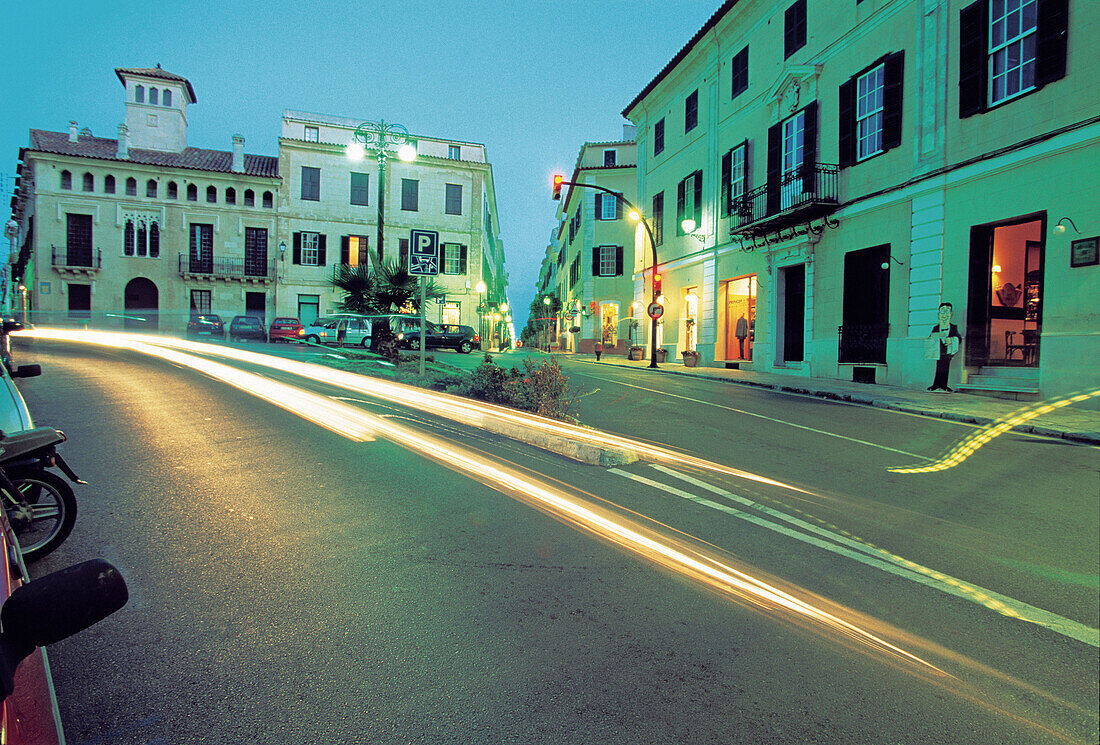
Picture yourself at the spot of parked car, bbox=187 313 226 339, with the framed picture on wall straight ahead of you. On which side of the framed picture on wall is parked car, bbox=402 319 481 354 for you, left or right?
left

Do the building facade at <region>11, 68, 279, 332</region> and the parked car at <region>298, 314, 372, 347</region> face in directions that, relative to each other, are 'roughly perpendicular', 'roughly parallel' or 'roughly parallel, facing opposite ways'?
roughly perpendicular

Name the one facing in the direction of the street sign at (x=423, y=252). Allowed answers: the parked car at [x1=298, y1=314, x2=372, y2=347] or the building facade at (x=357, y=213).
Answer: the building facade

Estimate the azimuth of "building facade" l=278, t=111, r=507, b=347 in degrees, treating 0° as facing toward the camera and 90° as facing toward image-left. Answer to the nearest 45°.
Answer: approximately 0°

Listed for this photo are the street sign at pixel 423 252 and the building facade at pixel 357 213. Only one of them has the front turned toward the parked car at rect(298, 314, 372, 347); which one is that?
the building facade

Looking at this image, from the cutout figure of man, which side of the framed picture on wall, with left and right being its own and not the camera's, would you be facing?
right

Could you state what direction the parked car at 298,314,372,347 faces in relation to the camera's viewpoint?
facing to the left of the viewer

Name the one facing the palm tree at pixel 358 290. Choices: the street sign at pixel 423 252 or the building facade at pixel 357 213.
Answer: the building facade

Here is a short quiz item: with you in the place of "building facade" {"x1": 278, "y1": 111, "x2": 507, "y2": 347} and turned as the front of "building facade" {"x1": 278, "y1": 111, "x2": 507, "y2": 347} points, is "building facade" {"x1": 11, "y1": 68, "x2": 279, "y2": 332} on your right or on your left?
on your right

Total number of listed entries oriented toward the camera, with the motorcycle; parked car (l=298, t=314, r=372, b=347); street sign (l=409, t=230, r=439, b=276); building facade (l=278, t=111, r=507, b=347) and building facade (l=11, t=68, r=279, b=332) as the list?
3

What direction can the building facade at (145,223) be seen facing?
toward the camera

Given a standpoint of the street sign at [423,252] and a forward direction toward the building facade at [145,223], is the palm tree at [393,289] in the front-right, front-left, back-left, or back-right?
front-right

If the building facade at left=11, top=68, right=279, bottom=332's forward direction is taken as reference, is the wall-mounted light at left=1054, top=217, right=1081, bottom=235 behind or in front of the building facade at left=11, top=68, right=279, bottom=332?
in front

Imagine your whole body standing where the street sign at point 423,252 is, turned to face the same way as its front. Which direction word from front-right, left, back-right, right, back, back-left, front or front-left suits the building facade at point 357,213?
back
